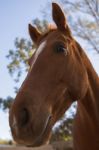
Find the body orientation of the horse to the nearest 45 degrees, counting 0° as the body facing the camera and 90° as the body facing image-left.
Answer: approximately 45°
